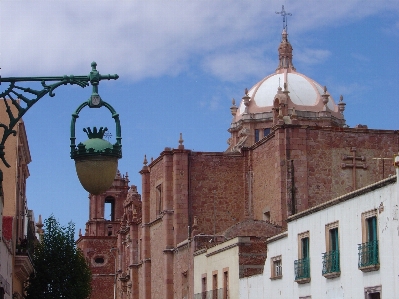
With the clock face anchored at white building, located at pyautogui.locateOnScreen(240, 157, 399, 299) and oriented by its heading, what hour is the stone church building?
The stone church building is roughly at 4 o'clock from the white building.

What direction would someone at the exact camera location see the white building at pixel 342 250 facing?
facing the viewer and to the left of the viewer

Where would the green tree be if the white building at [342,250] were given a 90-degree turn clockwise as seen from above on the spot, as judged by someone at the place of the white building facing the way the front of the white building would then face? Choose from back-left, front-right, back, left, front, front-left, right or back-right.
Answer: front

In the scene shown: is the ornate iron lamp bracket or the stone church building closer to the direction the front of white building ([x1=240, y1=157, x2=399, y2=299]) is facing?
the ornate iron lamp bracket

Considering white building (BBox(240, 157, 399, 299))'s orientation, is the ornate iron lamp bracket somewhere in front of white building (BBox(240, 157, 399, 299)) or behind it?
in front
